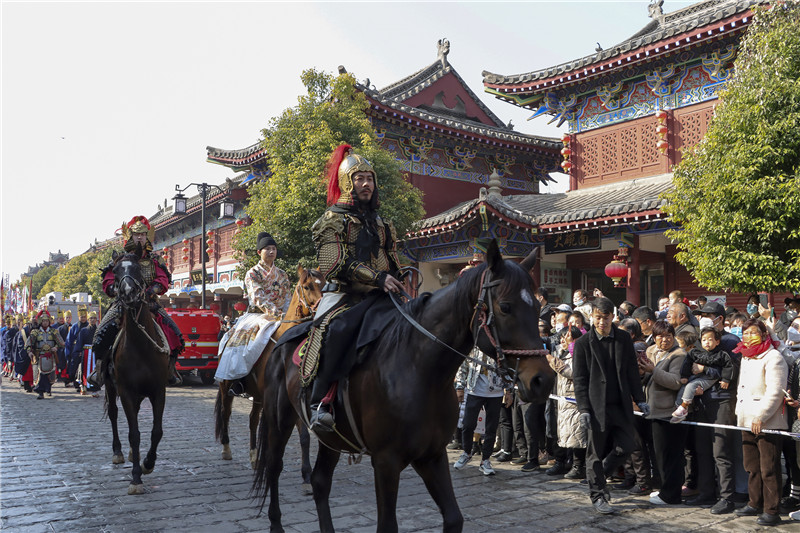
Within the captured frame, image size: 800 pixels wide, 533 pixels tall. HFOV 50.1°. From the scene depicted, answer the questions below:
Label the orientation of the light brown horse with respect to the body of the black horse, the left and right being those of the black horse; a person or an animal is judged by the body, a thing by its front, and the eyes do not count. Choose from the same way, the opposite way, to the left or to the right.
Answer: the same way

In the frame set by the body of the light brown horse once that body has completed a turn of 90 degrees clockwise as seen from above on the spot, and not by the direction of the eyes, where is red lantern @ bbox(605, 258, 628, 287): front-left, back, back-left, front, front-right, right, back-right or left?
back

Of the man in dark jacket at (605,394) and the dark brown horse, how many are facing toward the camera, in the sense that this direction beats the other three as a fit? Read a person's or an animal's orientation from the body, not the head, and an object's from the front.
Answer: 2

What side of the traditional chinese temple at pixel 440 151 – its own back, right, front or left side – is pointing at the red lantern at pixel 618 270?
left

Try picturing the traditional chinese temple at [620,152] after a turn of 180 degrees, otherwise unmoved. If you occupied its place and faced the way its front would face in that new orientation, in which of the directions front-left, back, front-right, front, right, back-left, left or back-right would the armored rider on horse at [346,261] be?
back-right

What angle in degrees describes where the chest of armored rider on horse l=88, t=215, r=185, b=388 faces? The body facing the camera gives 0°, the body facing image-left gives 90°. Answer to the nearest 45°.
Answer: approximately 0°

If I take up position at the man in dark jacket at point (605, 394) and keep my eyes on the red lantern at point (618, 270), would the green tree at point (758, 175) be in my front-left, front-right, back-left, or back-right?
front-right

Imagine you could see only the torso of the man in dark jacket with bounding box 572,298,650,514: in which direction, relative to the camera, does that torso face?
toward the camera

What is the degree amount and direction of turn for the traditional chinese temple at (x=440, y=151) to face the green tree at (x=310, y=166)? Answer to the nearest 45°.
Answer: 0° — it already faces it

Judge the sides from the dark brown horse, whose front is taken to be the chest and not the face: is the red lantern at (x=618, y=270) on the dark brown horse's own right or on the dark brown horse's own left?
on the dark brown horse's own left

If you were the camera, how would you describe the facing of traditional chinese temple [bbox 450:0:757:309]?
facing the viewer and to the left of the viewer

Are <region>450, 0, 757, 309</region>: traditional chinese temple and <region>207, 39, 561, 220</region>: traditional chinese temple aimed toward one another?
no

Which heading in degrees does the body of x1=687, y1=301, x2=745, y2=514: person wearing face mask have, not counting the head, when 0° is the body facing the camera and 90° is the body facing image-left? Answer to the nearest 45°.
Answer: approximately 45°

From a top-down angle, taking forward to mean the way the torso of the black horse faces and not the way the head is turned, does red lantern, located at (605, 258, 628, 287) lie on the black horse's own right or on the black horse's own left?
on the black horse's own left

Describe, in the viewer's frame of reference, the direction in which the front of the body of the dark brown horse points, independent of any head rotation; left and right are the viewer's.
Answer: facing the viewer

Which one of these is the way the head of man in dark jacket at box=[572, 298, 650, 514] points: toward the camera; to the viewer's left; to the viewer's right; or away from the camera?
toward the camera

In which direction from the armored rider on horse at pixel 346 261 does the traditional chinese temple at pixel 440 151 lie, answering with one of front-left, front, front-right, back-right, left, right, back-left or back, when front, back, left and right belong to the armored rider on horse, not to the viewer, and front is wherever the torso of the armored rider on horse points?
back-left

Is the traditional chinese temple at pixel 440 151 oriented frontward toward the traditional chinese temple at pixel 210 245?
no

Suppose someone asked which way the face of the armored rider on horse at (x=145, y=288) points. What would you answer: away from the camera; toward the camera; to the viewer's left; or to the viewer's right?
toward the camera

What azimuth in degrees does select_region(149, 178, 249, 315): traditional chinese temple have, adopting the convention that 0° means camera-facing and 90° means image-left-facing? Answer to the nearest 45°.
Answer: approximately 45°
